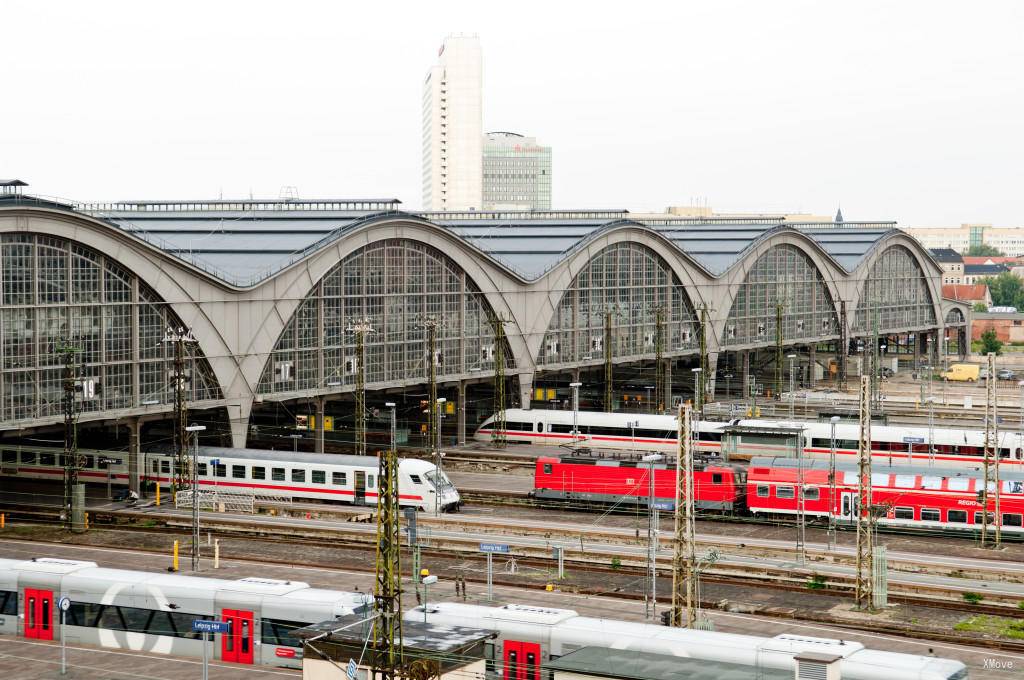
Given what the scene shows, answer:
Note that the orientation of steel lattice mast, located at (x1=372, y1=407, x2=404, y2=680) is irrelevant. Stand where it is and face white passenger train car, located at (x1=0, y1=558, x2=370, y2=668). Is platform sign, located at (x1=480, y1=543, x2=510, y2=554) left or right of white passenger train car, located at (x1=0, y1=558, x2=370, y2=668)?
right

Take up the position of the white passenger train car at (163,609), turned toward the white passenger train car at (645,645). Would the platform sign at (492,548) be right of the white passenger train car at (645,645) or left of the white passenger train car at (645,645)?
left

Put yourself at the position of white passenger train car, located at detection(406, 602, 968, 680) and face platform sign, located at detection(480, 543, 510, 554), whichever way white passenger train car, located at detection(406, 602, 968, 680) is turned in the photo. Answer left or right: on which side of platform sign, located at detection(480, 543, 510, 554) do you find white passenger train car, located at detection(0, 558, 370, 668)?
left
